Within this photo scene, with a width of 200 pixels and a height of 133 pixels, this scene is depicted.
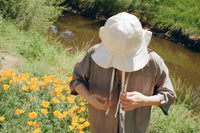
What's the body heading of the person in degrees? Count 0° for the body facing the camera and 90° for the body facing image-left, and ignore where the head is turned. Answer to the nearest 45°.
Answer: approximately 0°

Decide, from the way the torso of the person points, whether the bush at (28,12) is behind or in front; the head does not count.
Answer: behind
